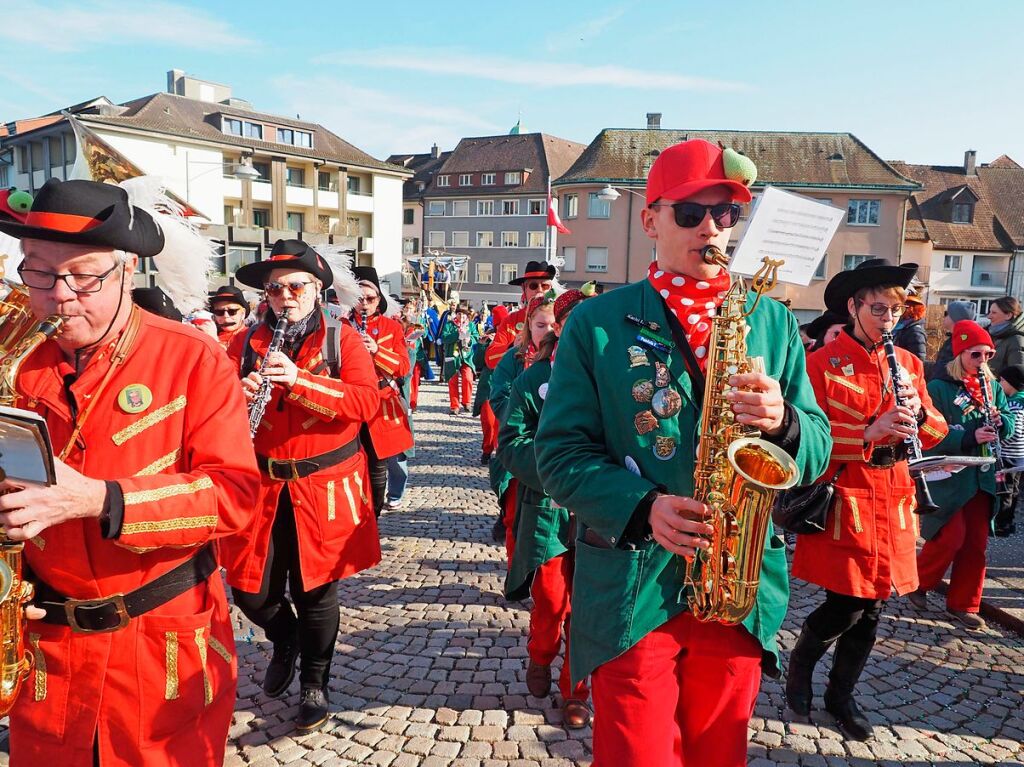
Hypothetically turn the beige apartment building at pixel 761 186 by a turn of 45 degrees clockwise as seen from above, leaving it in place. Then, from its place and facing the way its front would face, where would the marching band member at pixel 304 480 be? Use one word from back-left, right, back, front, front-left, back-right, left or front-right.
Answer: front-left

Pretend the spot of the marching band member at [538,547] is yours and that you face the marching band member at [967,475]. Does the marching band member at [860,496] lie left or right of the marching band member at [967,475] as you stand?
right

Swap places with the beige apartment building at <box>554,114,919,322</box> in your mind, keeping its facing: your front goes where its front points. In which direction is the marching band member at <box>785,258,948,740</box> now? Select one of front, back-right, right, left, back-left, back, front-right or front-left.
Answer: front

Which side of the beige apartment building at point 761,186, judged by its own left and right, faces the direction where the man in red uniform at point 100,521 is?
front

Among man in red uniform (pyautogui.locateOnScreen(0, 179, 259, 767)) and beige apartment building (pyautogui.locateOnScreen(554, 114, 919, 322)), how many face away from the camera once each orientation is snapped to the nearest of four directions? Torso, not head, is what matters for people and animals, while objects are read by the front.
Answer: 0

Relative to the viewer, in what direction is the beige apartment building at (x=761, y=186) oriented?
toward the camera

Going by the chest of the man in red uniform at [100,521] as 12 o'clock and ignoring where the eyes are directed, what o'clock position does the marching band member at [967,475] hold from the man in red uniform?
The marching band member is roughly at 7 o'clock from the man in red uniform.

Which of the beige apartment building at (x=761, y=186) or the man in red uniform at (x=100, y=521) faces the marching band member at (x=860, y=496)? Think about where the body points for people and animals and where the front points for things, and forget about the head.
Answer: the beige apartment building

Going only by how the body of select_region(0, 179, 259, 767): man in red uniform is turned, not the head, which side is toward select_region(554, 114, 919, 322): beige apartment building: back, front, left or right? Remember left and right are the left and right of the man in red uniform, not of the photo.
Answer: back

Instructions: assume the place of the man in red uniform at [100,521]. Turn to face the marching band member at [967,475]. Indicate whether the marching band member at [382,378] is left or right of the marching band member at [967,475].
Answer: left

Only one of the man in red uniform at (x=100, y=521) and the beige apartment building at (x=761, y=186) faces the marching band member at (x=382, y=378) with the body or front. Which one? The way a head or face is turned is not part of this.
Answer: the beige apartment building

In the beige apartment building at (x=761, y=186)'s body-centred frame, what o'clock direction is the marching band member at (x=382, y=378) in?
The marching band member is roughly at 12 o'clock from the beige apartment building.

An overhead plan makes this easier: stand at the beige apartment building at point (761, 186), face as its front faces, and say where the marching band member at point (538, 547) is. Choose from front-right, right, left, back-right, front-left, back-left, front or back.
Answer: front

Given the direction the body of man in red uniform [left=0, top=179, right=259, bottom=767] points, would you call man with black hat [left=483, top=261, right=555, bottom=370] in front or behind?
behind

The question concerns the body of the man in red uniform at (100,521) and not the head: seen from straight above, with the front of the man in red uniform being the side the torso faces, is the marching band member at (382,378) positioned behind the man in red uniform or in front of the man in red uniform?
behind
